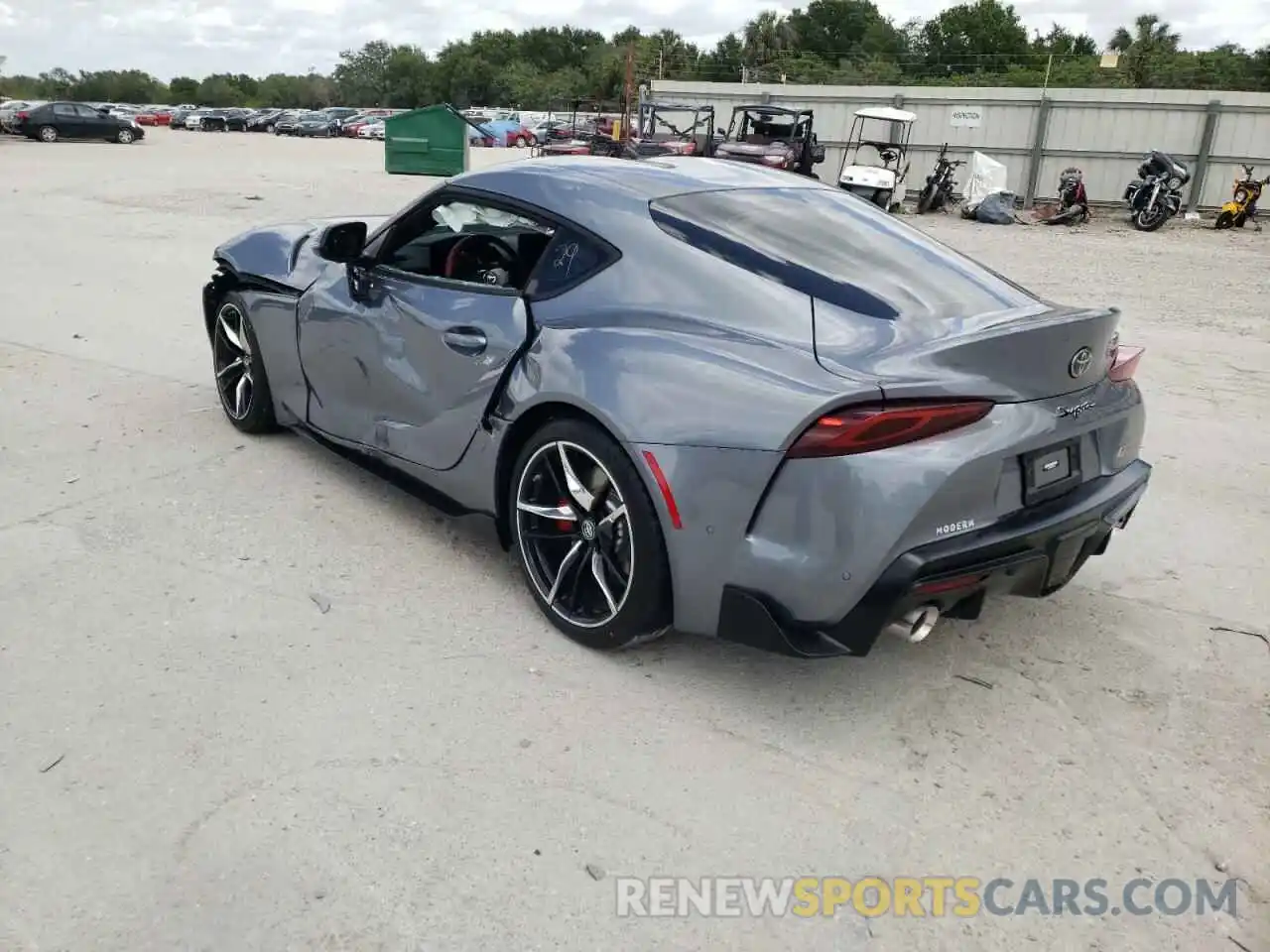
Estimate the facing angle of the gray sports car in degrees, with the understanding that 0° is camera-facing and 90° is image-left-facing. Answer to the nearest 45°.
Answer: approximately 135°

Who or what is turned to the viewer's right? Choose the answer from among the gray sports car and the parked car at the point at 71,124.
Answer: the parked car

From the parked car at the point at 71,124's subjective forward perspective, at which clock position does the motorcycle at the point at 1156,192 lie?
The motorcycle is roughly at 2 o'clock from the parked car.

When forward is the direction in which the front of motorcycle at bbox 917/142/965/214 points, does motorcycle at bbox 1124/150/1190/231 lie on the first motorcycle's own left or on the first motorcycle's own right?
on the first motorcycle's own left

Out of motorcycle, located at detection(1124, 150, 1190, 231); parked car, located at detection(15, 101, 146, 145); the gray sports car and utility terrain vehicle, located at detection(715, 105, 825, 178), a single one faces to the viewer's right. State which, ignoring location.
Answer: the parked car

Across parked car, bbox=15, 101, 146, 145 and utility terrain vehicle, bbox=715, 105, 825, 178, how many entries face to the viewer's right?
1

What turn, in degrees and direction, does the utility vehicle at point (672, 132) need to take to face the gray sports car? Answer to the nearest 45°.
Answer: approximately 45° to its left

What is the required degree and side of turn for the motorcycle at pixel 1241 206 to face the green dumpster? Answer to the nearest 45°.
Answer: approximately 45° to its right

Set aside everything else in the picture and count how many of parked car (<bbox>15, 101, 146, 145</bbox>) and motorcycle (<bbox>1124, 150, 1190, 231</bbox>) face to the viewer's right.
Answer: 1

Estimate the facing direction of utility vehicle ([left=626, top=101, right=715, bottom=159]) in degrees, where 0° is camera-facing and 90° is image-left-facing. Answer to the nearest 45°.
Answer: approximately 45°
